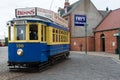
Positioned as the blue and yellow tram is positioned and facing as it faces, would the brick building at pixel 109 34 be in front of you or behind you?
behind

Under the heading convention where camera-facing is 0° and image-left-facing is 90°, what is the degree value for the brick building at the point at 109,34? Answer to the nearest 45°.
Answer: approximately 45°

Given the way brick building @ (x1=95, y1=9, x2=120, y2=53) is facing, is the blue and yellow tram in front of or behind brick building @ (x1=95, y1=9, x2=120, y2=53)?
in front

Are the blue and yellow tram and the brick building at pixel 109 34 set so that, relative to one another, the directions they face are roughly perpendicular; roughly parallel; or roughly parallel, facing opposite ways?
roughly parallel

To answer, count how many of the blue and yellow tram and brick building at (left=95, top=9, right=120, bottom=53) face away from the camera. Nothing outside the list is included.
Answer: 0

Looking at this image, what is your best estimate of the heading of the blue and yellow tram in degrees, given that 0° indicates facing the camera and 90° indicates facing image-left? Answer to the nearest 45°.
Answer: approximately 45°
